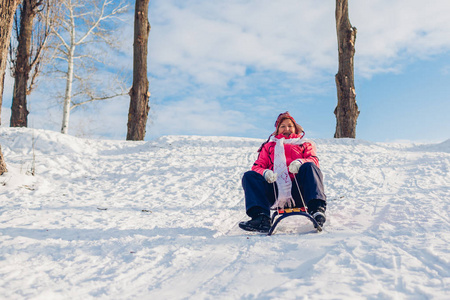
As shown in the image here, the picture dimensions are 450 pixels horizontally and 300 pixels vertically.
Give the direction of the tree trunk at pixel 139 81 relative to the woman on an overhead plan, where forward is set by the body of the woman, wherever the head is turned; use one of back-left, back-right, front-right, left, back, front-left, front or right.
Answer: back-right

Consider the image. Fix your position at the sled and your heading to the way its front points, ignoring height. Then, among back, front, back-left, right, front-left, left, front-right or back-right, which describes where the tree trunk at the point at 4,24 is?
right

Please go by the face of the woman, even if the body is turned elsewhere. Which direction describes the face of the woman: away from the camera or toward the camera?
toward the camera

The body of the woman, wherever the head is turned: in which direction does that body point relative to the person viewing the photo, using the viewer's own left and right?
facing the viewer

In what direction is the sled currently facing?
toward the camera

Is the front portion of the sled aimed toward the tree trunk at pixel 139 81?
no

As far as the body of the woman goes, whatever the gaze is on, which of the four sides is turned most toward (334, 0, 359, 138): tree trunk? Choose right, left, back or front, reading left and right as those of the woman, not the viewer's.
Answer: back

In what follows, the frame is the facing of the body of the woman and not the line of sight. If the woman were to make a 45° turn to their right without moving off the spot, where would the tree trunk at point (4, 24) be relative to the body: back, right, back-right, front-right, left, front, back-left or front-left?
front-right

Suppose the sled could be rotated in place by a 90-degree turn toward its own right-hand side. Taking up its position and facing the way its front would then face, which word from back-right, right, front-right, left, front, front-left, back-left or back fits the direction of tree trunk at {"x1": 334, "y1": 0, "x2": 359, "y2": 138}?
right
